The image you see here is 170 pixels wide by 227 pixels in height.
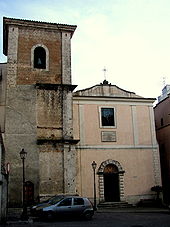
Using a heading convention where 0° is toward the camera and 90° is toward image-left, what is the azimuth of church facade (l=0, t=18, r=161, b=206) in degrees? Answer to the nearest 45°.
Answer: approximately 0°

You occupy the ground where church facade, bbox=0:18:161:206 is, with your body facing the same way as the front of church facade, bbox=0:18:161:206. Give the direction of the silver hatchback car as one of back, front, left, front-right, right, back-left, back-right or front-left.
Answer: front
